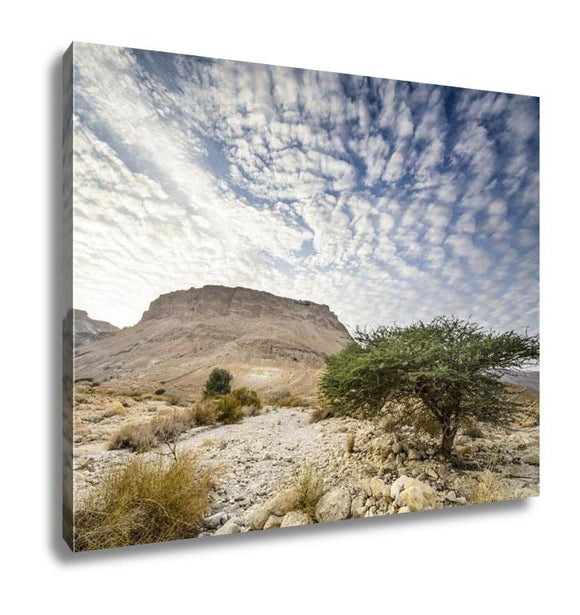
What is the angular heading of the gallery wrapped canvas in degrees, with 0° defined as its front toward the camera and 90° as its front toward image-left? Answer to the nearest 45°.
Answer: approximately 315°
